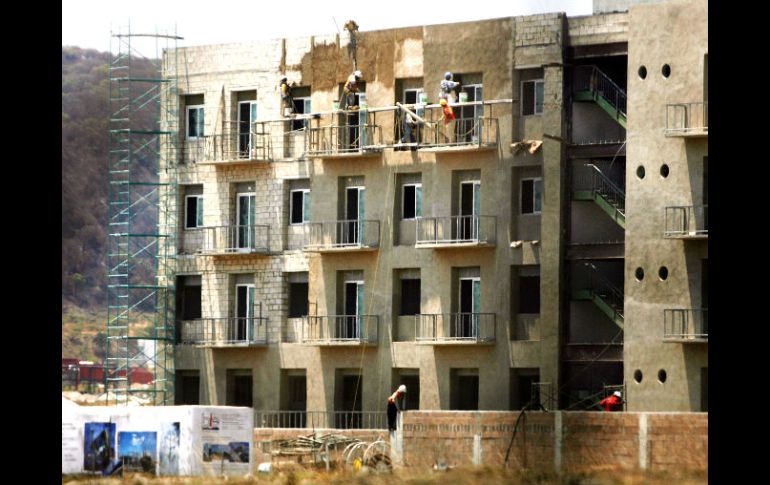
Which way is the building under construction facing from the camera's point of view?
toward the camera

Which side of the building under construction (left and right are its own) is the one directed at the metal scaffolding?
right
